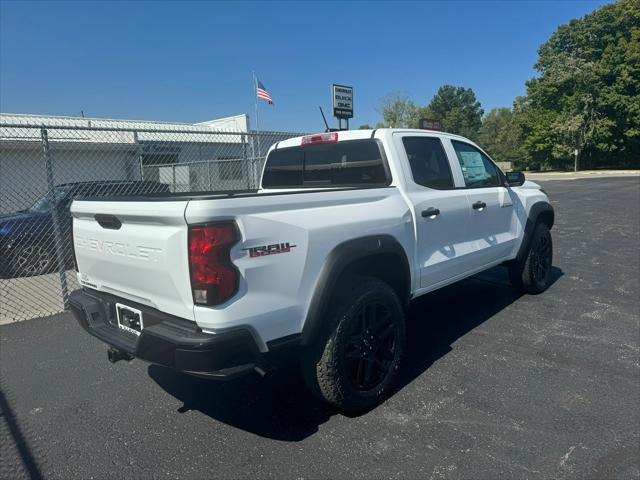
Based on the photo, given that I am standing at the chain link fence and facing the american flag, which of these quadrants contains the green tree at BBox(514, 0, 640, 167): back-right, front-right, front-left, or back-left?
front-right

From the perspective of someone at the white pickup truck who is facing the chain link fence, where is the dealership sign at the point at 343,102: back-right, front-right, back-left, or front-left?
front-right

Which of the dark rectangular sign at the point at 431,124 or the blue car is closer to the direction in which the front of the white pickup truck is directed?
the dark rectangular sign

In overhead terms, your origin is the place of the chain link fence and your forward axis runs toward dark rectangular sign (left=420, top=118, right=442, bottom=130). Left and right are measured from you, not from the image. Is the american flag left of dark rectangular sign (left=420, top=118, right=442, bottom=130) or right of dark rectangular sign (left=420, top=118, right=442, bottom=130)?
left

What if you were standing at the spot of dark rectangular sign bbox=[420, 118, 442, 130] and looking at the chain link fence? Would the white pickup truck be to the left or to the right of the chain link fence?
left

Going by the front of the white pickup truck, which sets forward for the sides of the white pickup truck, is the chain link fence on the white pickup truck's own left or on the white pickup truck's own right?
on the white pickup truck's own left

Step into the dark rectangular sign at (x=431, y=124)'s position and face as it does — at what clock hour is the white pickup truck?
The white pickup truck is roughly at 12 o'clock from the dark rectangular sign.

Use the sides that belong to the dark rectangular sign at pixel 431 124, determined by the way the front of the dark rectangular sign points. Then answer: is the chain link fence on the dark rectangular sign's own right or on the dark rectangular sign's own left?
on the dark rectangular sign's own right

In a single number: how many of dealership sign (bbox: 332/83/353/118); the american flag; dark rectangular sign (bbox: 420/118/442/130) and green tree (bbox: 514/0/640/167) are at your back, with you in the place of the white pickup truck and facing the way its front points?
0

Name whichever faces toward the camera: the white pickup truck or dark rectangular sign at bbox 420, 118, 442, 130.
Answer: the dark rectangular sign

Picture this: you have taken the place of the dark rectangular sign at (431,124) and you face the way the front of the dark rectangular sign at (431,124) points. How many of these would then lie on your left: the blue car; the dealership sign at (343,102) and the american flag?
0

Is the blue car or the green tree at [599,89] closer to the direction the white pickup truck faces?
the green tree

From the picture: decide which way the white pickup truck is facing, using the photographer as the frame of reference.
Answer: facing away from the viewer and to the right of the viewer

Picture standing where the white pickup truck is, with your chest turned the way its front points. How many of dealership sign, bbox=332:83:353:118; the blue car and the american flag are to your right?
0

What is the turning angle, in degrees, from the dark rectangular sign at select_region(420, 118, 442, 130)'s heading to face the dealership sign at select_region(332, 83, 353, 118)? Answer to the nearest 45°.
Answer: approximately 90° to its right

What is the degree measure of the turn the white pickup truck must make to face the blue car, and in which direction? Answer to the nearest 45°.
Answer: approximately 90° to its left

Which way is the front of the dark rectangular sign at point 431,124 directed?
toward the camera

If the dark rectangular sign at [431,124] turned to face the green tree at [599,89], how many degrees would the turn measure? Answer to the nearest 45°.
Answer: approximately 90° to its left

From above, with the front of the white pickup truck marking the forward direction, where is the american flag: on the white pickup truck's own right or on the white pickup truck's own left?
on the white pickup truck's own left
